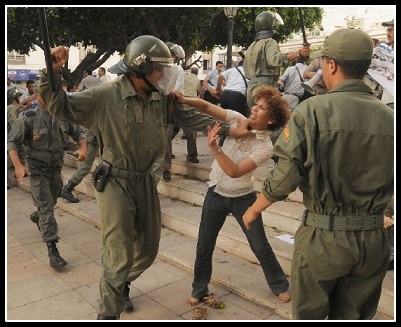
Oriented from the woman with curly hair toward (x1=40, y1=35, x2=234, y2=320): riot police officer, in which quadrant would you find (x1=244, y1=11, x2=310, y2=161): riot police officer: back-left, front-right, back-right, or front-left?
back-right

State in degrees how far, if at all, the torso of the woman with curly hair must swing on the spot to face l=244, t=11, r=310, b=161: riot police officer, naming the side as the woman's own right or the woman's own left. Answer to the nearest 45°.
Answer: approximately 135° to the woman's own right

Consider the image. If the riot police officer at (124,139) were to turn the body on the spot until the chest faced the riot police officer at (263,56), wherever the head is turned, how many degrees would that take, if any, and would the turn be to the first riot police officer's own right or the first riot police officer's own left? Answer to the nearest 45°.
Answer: approximately 90° to the first riot police officer's own left

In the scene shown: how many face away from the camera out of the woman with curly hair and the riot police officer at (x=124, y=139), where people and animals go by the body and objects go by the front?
0

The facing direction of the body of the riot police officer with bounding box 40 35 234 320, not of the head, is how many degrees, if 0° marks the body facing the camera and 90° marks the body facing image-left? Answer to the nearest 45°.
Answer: approximately 315°

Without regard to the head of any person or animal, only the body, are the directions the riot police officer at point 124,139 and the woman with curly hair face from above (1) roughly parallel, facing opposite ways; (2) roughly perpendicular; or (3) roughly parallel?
roughly perpendicular

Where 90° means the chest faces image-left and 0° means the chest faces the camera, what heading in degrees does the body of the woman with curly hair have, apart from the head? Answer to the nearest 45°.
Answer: approximately 45°
